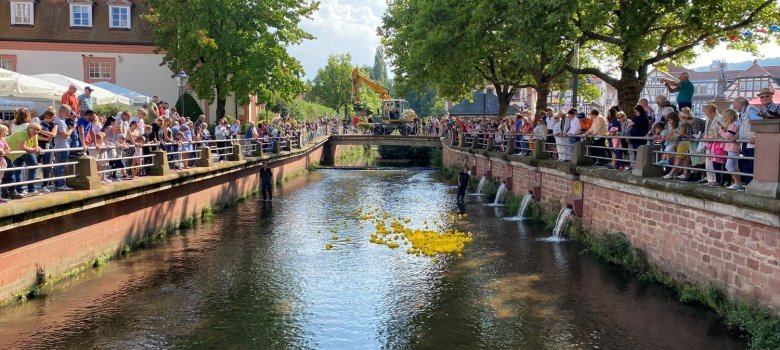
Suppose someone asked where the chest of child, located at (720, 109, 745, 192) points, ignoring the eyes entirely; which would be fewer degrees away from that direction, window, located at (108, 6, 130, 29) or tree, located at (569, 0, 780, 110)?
the window

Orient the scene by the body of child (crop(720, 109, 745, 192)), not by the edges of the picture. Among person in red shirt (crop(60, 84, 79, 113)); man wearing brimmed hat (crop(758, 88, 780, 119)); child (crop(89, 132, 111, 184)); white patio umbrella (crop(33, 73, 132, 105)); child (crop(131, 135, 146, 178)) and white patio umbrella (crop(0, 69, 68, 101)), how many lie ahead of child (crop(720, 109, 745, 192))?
5

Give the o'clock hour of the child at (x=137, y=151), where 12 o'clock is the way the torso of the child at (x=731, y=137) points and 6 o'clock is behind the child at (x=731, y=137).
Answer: the child at (x=137, y=151) is roughly at 12 o'clock from the child at (x=731, y=137).

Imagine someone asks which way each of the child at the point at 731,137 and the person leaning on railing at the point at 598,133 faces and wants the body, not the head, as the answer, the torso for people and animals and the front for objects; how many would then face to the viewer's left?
2

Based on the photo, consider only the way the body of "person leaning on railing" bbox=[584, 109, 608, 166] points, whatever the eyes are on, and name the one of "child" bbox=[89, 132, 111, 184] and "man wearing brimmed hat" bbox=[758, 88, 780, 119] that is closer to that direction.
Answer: the child

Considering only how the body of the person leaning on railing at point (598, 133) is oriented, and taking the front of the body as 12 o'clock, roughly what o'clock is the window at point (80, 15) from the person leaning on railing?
The window is roughly at 1 o'clock from the person leaning on railing.

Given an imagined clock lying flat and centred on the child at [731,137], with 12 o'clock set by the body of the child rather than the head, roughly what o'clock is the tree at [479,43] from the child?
The tree is roughly at 2 o'clock from the child.

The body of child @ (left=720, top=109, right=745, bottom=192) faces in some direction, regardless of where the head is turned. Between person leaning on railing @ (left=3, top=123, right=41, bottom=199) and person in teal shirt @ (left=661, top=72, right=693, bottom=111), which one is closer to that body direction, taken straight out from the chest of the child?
the person leaning on railing

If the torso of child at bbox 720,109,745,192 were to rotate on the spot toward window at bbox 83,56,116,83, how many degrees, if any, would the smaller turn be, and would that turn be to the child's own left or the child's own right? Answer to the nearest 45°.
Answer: approximately 45° to the child's own right

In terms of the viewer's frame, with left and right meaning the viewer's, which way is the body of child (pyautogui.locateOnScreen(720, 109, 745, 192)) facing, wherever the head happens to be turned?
facing to the left of the viewer

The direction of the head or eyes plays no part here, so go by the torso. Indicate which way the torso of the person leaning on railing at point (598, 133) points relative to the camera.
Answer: to the viewer's left

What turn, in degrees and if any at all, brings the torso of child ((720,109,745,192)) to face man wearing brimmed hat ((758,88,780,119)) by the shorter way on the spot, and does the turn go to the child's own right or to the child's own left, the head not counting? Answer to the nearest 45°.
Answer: approximately 135° to the child's own left

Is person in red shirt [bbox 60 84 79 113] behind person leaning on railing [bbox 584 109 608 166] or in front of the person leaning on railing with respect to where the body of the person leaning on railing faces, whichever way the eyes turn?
in front
